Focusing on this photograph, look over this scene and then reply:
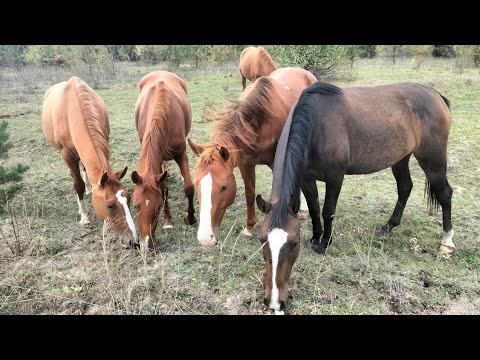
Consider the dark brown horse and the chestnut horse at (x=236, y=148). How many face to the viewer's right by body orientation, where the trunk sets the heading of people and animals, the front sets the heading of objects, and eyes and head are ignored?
0

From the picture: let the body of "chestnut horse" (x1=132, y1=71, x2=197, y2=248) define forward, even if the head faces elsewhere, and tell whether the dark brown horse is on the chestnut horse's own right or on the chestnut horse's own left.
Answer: on the chestnut horse's own left

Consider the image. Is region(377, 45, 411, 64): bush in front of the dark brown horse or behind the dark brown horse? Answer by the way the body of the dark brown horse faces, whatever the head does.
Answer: behind

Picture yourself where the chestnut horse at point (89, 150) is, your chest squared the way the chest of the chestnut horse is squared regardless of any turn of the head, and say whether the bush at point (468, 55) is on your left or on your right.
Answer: on your left

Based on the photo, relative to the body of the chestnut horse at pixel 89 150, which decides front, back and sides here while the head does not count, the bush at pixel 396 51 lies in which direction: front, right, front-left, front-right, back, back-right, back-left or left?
left

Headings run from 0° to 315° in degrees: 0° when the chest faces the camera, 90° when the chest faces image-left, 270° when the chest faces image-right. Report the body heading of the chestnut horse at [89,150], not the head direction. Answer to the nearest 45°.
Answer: approximately 315°

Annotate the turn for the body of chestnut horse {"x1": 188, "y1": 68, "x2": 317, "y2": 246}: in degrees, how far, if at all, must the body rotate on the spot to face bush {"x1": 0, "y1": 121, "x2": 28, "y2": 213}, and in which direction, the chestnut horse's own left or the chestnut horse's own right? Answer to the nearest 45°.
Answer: approximately 45° to the chestnut horse's own right

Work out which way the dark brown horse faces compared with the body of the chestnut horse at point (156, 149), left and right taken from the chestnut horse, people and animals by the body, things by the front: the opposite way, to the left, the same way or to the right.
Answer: to the right

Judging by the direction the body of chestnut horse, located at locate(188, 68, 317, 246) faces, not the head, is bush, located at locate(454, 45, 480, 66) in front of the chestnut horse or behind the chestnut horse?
behind

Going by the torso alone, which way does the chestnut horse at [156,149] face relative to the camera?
toward the camera

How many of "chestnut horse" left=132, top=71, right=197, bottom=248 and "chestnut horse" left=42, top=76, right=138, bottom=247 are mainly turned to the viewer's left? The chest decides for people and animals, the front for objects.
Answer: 0
